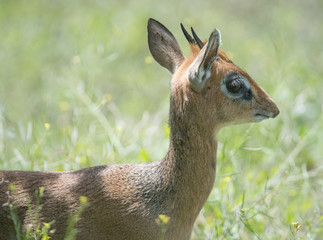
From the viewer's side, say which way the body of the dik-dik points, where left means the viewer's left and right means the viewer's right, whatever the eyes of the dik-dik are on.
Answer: facing to the right of the viewer
